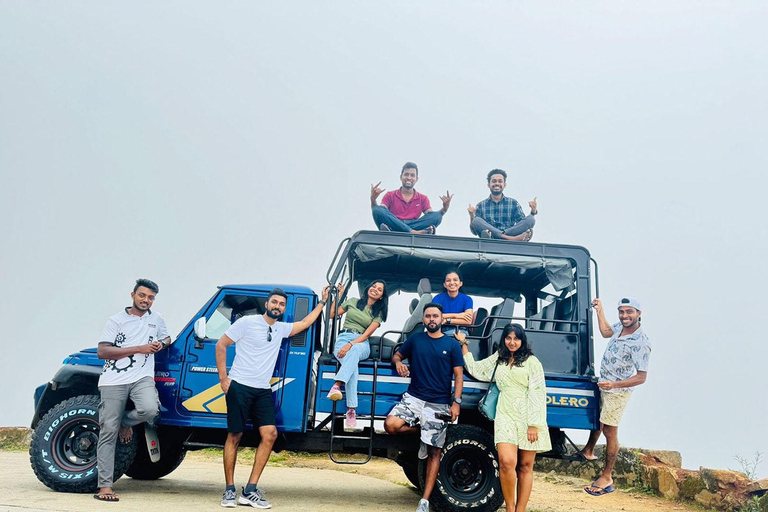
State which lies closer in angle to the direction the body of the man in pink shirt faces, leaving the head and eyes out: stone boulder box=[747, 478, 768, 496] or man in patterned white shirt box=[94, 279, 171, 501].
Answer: the man in patterned white shirt

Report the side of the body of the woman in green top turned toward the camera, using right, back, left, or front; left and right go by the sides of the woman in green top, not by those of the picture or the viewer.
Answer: front

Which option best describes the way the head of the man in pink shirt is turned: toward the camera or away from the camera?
toward the camera

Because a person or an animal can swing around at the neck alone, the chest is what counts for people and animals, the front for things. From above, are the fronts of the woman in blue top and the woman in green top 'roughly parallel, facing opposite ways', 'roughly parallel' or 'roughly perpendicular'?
roughly parallel

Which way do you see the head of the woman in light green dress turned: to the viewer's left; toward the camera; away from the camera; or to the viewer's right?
toward the camera

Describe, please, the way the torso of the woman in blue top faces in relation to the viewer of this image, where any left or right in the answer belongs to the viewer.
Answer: facing the viewer

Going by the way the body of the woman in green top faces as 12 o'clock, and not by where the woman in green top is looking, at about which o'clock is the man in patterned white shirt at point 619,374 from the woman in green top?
The man in patterned white shirt is roughly at 9 o'clock from the woman in green top.

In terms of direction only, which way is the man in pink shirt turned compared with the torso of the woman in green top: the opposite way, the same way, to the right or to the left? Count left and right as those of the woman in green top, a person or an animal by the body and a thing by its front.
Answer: the same way

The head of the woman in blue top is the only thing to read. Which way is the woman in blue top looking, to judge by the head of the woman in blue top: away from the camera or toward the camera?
toward the camera

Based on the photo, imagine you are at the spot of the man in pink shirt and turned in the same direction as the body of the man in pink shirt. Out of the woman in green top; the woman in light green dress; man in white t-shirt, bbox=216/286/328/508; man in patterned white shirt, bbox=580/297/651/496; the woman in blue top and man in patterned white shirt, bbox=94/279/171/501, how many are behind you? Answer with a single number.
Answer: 0

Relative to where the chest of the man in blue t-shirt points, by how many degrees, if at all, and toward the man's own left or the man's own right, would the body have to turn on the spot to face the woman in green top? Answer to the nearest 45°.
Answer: approximately 90° to the man's own right

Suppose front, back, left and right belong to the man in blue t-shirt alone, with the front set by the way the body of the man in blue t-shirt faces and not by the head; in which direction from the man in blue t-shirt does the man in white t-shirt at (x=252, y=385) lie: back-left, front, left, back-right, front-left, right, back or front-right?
right

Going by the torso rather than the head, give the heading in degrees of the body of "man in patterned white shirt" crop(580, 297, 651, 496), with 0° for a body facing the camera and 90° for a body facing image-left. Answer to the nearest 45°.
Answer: approximately 45°

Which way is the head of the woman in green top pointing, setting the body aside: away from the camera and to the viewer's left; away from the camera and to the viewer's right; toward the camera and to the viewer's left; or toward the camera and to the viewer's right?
toward the camera and to the viewer's left

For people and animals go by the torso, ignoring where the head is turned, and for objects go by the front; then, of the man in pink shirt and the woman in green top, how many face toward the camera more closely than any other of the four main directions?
2

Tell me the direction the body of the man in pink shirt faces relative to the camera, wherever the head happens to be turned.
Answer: toward the camera

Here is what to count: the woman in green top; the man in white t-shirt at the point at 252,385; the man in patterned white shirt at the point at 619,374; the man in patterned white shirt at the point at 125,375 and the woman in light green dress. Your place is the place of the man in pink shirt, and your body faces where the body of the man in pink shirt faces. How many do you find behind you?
0

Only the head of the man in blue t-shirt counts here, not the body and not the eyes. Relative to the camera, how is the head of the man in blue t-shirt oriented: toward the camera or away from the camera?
toward the camera
